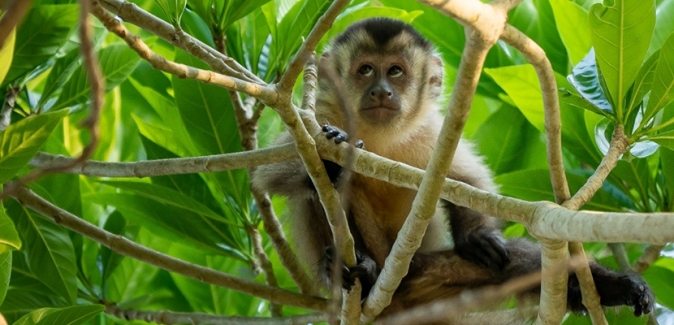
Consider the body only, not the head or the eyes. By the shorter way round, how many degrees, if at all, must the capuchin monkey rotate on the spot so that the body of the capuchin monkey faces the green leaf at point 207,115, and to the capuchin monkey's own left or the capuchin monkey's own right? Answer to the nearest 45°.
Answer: approximately 90° to the capuchin monkey's own right

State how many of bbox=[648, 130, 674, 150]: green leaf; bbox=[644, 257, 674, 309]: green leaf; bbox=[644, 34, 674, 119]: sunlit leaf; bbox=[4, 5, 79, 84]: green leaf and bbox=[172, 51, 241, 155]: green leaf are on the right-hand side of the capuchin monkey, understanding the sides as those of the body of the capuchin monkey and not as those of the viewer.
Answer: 2

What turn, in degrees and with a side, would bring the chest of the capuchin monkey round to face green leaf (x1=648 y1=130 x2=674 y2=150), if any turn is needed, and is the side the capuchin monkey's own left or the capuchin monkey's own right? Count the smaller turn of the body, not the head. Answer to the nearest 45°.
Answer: approximately 45° to the capuchin monkey's own left

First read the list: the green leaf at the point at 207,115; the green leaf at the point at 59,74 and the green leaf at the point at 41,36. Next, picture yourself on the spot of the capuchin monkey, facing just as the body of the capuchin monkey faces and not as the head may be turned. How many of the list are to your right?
3

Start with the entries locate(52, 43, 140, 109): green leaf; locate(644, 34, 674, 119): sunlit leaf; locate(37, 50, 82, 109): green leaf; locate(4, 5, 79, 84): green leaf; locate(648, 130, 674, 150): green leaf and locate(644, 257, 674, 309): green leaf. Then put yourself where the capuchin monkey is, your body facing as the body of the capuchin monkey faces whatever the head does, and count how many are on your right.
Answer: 3

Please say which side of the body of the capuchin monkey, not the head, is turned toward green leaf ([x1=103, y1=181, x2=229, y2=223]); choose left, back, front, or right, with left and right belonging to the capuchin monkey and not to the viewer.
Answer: right

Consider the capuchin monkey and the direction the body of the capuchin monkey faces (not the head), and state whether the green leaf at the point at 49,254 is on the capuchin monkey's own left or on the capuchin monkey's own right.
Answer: on the capuchin monkey's own right

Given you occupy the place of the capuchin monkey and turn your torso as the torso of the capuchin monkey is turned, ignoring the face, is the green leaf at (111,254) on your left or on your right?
on your right

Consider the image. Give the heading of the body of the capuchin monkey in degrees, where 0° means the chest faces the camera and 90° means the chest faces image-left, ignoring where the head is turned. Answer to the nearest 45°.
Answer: approximately 0°

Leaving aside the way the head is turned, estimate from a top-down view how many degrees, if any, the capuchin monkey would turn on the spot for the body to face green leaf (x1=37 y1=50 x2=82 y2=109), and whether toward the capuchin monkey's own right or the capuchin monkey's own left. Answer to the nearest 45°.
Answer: approximately 90° to the capuchin monkey's own right

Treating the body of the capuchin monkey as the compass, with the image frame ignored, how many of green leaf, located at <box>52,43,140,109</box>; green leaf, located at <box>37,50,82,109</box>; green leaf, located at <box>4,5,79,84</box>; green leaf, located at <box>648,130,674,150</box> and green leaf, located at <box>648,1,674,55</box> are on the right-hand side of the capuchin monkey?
3

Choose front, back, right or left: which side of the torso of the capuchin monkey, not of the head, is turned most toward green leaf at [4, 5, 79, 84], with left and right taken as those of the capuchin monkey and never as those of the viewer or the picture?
right

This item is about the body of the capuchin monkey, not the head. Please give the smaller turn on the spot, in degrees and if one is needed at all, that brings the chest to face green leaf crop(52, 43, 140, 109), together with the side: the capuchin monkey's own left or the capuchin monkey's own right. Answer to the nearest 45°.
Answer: approximately 90° to the capuchin monkey's own right

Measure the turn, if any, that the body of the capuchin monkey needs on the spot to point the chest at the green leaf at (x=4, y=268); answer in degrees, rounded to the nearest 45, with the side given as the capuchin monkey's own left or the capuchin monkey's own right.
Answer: approximately 45° to the capuchin monkey's own right
